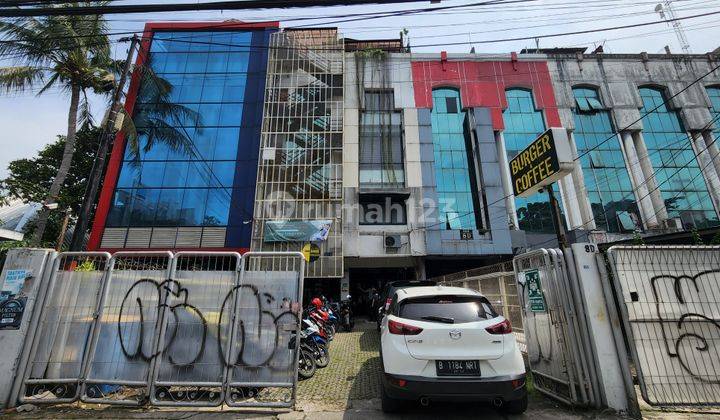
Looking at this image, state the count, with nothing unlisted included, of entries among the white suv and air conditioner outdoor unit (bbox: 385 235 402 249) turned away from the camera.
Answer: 1

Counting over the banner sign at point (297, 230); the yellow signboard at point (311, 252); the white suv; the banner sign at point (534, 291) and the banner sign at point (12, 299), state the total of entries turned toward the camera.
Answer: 4

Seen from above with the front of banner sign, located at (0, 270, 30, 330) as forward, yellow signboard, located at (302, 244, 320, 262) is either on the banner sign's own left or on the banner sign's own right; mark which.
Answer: on the banner sign's own left

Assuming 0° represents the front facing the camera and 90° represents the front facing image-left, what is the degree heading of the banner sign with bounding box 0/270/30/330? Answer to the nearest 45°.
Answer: approximately 0°

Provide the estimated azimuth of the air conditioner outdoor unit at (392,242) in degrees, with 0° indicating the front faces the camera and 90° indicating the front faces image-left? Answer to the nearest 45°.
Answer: approximately 0°

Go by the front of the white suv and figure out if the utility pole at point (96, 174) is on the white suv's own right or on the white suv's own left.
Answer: on the white suv's own left
